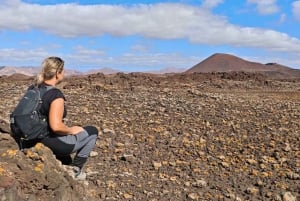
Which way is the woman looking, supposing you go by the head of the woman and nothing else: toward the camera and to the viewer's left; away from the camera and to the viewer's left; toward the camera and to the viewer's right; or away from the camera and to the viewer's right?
away from the camera and to the viewer's right

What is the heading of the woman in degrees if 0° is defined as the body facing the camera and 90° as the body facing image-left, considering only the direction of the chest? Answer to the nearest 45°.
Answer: approximately 270°
